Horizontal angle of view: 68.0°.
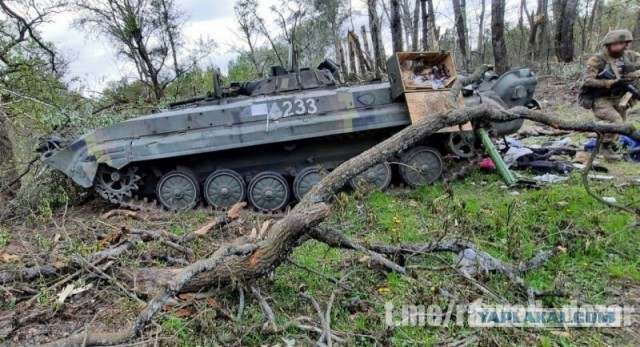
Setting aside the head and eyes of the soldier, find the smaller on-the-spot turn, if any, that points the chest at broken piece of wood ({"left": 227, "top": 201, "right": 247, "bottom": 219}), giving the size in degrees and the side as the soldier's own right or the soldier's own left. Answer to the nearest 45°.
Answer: approximately 90° to the soldier's own right

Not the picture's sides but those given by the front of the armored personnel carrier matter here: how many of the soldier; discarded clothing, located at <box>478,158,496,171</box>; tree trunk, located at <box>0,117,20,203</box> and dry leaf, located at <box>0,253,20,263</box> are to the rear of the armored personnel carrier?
2

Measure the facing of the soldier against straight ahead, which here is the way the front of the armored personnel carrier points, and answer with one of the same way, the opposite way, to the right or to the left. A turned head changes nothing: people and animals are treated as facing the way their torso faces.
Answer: to the left

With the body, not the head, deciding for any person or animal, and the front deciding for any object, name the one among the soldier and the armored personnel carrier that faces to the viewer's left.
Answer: the armored personnel carrier

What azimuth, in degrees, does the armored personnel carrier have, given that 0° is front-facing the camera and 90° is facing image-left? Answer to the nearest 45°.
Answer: approximately 90°

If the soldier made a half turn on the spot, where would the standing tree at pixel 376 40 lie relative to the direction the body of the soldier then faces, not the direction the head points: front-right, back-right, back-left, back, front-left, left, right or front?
front

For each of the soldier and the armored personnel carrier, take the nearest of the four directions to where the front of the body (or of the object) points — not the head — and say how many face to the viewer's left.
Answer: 1

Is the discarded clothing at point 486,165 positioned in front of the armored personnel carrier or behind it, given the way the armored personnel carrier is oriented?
behind

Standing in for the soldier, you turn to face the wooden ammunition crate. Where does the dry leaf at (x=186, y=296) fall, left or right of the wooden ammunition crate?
left

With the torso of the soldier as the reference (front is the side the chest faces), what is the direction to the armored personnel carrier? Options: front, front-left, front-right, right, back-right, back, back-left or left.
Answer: right

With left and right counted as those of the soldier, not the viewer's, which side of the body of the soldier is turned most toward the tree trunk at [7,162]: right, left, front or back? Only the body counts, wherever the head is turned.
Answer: right
